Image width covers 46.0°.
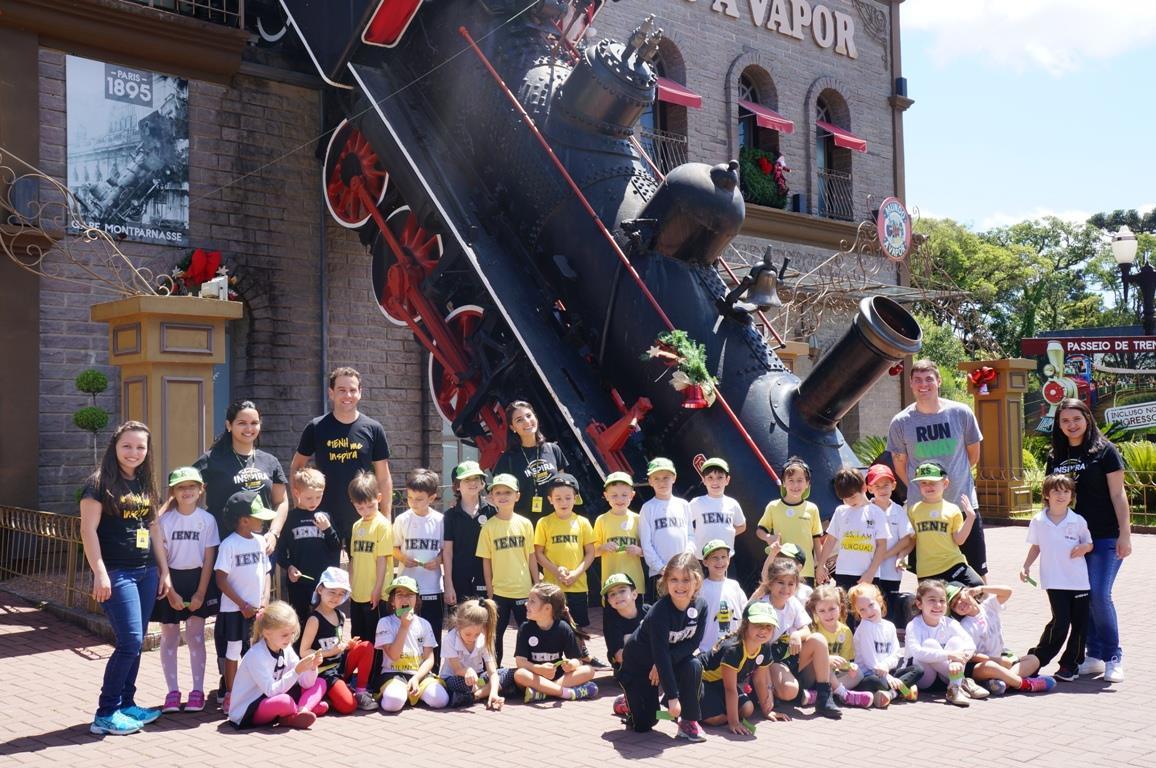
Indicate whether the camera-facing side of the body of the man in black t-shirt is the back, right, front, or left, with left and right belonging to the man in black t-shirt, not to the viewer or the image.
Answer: front

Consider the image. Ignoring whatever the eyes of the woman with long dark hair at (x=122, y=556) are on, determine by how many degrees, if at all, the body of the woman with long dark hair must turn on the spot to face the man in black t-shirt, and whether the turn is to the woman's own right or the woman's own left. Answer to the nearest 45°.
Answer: approximately 90° to the woman's own left

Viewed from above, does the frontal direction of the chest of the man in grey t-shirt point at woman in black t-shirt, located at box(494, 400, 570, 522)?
no

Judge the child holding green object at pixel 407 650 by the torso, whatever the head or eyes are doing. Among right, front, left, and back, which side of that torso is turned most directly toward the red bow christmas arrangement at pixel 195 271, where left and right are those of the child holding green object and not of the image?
back

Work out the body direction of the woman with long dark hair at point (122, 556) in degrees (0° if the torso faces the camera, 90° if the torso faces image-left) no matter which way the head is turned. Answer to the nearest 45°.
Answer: approximately 315°

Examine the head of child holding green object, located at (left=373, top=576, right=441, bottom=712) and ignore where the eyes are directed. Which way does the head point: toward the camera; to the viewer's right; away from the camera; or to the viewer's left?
toward the camera

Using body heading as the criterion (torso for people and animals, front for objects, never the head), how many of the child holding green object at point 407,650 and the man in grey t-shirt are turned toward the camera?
2

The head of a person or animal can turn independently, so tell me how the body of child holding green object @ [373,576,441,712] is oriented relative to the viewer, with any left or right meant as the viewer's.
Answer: facing the viewer

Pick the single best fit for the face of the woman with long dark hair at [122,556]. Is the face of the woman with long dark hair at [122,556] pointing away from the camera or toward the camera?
toward the camera

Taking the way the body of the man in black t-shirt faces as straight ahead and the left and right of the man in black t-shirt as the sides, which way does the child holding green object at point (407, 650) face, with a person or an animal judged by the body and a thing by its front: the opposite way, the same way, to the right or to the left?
the same way

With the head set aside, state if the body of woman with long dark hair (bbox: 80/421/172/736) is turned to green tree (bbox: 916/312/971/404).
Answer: no

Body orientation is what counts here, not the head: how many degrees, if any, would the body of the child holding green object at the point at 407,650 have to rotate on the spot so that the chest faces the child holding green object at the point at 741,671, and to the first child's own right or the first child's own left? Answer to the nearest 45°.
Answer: approximately 45° to the first child's own left
